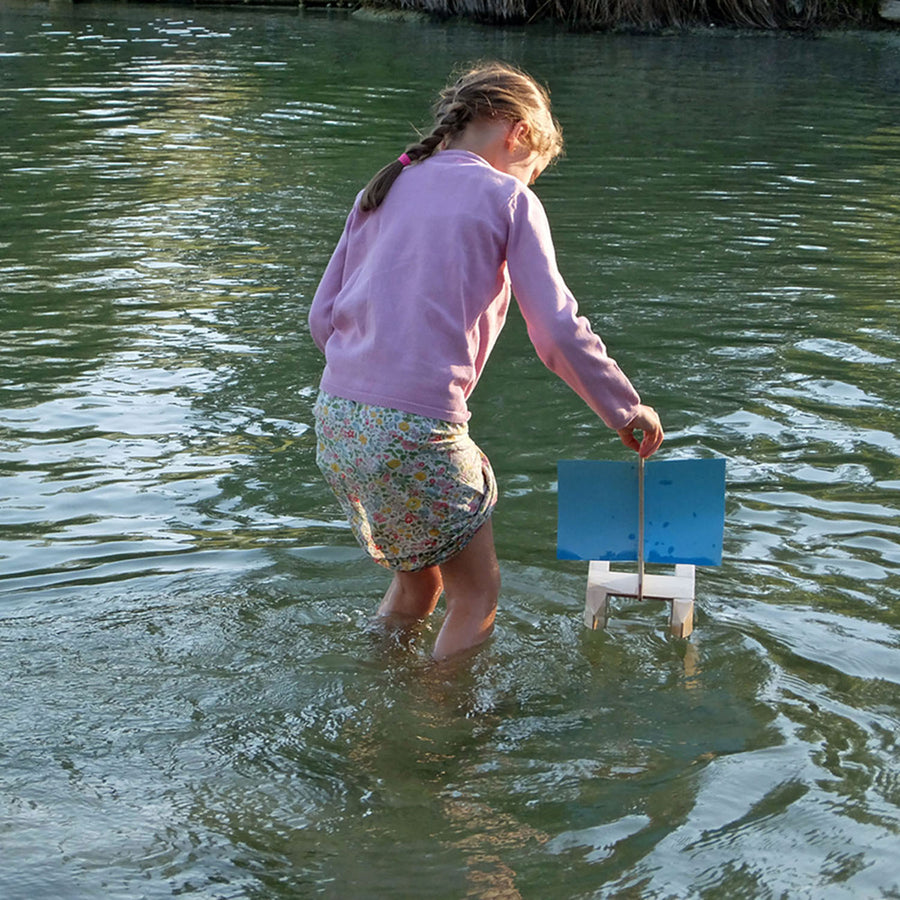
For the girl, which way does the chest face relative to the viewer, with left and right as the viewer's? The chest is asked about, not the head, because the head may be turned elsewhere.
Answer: facing away from the viewer and to the right of the viewer

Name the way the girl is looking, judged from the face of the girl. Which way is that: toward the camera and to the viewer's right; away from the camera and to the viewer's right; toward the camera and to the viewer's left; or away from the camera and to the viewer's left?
away from the camera and to the viewer's right
